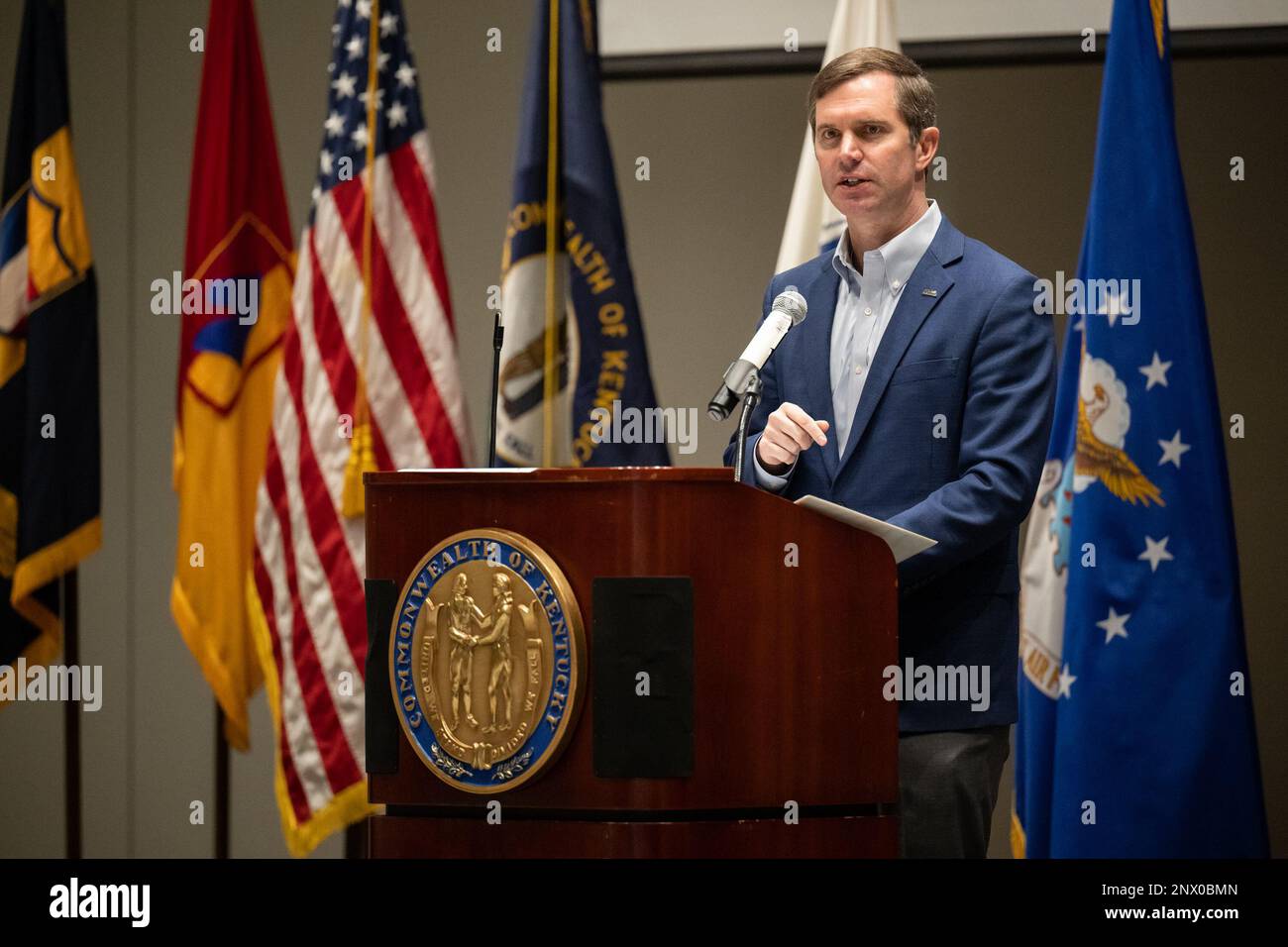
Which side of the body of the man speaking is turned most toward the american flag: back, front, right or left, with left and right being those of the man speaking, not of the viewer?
right

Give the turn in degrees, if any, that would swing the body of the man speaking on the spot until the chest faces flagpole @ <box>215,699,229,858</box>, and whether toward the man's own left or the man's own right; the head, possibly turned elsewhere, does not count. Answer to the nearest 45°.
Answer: approximately 90° to the man's own right

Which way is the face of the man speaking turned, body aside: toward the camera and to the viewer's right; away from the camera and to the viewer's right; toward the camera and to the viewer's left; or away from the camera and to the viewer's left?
toward the camera and to the viewer's left

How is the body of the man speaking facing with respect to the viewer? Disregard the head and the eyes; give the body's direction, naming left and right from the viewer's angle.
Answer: facing the viewer and to the left of the viewer

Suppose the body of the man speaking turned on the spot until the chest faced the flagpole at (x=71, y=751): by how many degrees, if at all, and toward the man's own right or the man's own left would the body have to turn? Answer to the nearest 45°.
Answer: approximately 90° to the man's own right

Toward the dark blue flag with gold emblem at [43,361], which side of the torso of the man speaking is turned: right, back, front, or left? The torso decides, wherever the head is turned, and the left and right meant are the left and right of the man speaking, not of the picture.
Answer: right
